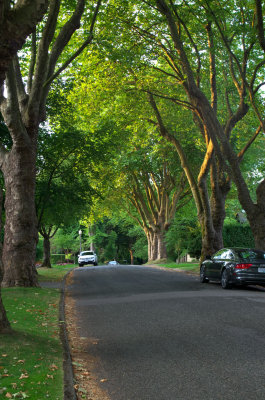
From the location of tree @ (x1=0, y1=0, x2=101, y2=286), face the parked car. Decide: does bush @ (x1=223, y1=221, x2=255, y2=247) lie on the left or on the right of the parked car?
left

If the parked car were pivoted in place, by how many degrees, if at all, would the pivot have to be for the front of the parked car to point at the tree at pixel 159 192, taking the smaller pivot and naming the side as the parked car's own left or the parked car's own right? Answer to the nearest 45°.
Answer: approximately 45° to the parked car's own right

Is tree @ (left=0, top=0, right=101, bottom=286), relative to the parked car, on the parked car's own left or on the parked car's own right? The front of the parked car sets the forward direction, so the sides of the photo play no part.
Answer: on the parked car's own left

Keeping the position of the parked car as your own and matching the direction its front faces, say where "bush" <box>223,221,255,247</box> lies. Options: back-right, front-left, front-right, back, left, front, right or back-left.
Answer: front-right

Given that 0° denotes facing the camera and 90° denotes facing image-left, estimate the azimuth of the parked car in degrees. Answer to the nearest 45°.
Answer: approximately 135°

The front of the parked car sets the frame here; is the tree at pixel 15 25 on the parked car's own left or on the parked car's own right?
on the parked car's own left
